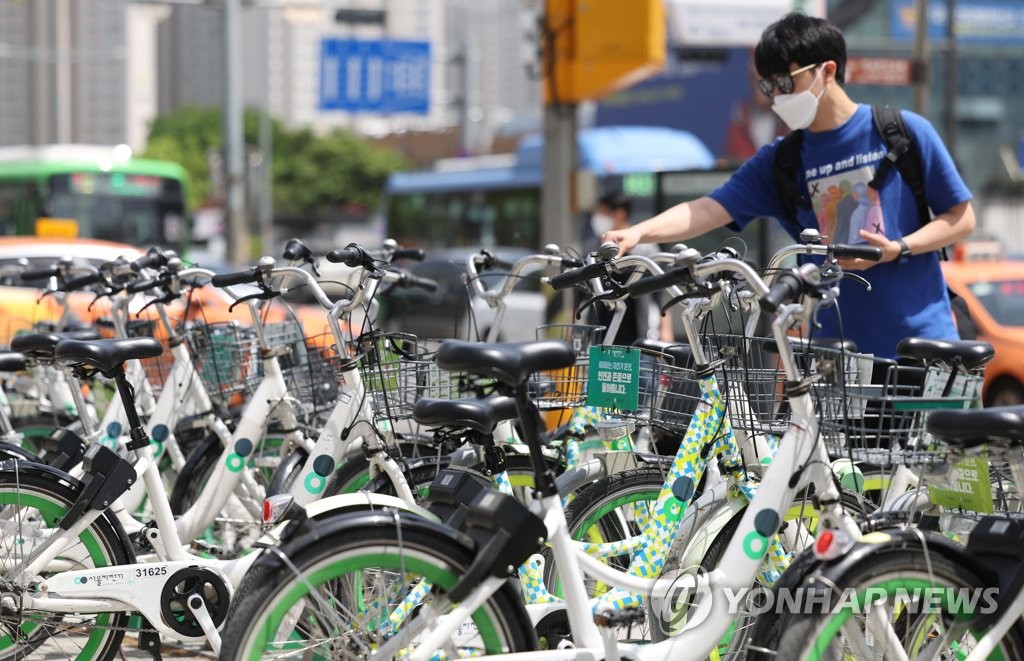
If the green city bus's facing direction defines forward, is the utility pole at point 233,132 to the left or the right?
on its left

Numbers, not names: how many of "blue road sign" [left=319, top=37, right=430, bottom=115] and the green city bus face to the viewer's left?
0

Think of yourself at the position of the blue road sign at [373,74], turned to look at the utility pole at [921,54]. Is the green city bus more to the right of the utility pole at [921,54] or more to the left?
right

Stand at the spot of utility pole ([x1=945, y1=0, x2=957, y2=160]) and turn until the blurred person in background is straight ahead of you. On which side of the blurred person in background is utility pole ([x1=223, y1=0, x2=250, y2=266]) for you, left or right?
right

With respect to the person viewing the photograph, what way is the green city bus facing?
facing the viewer and to the right of the viewer

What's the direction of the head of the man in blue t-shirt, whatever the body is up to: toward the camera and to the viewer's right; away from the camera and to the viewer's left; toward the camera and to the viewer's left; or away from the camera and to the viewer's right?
toward the camera and to the viewer's left

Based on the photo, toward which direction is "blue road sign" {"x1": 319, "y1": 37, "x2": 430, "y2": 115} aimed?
toward the camera

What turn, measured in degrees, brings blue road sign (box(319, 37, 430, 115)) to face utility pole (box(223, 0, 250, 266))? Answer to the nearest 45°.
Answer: approximately 45° to its right

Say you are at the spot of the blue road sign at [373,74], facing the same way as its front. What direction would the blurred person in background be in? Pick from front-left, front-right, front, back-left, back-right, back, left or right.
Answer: front

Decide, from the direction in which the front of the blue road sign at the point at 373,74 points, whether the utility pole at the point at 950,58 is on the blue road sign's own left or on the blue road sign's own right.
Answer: on the blue road sign's own left

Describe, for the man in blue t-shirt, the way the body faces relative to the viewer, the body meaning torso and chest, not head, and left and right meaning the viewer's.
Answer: facing the viewer and to the left of the viewer
